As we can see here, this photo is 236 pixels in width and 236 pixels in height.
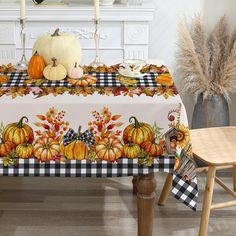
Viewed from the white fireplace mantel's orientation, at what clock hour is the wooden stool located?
The wooden stool is roughly at 11 o'clock from the white fireplace mantel.

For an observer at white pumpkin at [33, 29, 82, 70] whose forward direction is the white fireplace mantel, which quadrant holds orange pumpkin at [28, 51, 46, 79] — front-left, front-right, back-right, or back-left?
back-left

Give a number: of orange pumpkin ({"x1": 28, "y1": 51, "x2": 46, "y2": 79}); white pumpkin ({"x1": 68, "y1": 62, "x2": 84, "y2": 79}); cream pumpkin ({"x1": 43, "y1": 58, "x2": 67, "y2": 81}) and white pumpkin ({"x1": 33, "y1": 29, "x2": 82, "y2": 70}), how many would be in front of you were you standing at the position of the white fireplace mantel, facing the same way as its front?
4

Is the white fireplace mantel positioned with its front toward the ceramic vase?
no

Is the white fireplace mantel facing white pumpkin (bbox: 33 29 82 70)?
yes

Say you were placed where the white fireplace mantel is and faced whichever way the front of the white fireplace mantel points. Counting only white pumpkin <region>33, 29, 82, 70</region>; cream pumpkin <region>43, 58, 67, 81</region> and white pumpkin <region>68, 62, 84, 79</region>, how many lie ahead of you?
3

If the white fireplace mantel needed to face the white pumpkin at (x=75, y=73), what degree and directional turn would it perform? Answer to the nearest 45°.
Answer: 0° — it already faces it

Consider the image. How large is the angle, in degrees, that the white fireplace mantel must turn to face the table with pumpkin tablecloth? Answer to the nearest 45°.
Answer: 0° — it already faces it

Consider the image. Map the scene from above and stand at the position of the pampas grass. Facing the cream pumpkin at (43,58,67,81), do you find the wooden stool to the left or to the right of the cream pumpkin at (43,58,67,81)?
left

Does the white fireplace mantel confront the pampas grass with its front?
no

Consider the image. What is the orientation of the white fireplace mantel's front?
toward the camera

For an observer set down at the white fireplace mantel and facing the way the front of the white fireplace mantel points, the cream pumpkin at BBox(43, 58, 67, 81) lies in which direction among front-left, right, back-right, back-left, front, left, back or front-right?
front

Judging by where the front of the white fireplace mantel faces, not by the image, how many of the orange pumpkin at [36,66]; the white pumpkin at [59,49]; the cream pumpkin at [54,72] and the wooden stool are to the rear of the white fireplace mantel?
0
